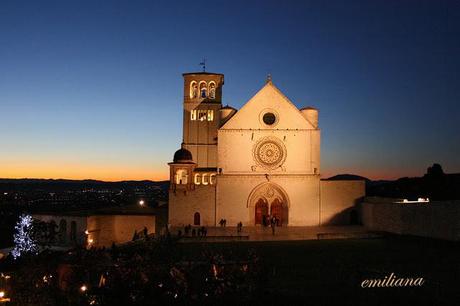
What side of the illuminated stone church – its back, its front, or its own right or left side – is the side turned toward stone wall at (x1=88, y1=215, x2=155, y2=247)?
right

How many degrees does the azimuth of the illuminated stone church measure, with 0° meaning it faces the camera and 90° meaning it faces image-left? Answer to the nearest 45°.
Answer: approximately 0°

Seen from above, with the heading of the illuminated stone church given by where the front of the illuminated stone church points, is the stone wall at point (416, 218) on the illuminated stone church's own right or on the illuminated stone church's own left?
on the illuminated stone church's own left

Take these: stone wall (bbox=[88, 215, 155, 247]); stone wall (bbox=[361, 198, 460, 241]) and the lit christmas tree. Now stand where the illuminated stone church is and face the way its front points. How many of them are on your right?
2

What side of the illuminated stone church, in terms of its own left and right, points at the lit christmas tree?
right

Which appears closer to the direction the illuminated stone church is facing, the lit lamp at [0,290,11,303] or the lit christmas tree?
the lit lamp

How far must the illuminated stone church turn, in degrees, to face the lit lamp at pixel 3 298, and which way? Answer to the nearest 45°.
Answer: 0° — it already faces it

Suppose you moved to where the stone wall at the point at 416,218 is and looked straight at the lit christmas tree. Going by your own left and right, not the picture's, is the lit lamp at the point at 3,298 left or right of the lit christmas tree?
left
